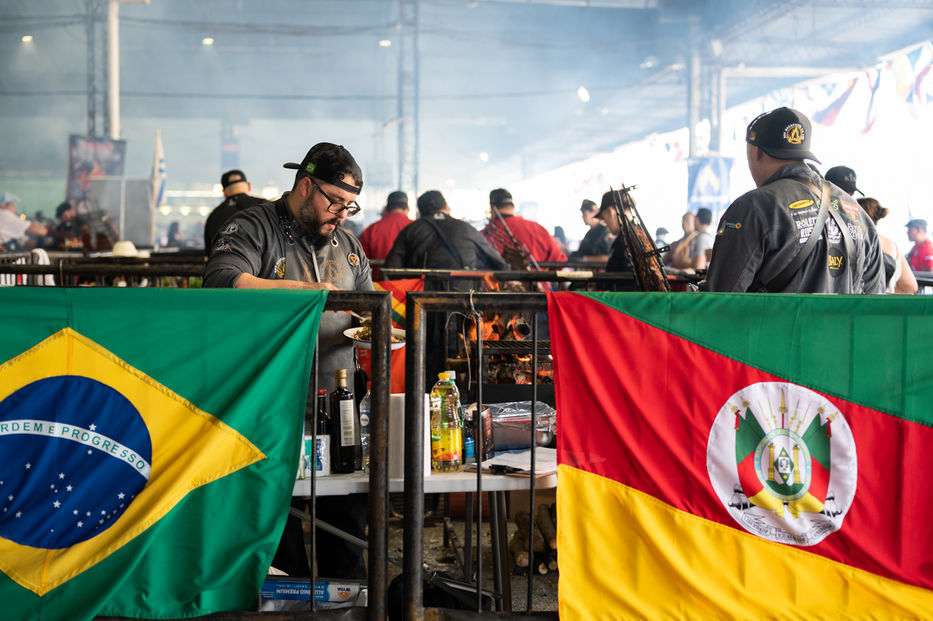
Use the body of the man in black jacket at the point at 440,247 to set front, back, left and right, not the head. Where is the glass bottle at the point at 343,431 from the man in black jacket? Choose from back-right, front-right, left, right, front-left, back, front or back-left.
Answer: back

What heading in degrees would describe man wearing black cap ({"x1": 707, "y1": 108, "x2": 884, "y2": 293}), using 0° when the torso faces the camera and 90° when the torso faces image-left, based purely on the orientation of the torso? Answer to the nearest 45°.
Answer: approximately 135°

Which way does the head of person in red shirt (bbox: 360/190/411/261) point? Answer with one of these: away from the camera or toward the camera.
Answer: away from the camera

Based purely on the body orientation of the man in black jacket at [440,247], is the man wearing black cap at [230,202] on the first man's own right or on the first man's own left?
on the first man's own left

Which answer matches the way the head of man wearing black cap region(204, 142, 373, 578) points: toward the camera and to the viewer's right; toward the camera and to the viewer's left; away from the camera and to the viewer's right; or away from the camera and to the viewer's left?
toward the camera and to the viewer's right

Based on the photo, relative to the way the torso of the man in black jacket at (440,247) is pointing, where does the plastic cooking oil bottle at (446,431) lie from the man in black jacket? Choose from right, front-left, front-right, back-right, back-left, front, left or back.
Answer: back

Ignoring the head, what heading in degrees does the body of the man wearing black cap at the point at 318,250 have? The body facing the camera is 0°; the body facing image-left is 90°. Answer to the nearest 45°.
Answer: approximately 315°

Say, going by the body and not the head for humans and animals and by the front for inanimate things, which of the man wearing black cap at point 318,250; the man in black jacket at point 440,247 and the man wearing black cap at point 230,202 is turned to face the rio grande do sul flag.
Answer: the man wearing black cap at point 318,250

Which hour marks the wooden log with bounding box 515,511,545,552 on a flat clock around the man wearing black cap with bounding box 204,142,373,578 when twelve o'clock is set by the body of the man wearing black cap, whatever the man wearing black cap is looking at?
The wooden log is roughly at 9 o'clock from the man wearing black cap.

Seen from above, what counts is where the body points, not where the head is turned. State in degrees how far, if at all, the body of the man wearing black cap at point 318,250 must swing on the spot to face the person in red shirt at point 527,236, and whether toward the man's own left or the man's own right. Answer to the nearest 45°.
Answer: approximately 90° to the man's own left

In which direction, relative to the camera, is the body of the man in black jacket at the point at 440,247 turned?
away from the camera

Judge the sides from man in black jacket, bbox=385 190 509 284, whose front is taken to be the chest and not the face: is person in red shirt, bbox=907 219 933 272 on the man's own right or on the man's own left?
on the man's own right

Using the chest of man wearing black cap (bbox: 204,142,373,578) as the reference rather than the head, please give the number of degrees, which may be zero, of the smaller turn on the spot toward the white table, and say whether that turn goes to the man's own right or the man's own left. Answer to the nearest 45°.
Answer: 0° — they already face it

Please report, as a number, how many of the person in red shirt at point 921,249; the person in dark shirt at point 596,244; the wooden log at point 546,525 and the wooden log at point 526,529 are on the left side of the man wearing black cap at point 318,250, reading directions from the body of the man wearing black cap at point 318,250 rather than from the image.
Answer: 4

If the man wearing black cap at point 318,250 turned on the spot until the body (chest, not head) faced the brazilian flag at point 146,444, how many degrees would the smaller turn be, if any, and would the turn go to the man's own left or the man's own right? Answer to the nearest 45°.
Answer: approximately 90° to the man's own right

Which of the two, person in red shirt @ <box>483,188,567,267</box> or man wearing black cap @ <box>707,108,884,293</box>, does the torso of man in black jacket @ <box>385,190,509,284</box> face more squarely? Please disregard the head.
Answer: the person in red shirt
